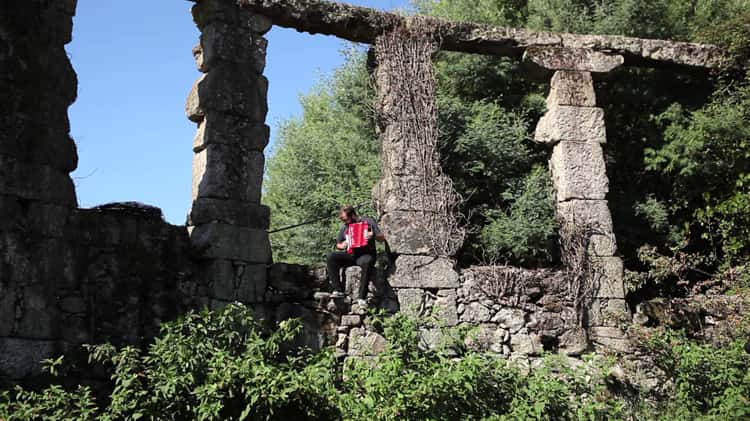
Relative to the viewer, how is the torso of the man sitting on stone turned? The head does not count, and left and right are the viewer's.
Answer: facing the viewer and to the left of the viewer

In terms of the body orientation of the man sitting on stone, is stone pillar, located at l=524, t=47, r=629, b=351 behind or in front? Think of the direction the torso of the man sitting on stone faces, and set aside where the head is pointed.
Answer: behind

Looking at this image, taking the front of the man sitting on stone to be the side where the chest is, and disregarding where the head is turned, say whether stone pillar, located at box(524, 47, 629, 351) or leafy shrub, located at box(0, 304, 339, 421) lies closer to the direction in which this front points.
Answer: the leafy shrub

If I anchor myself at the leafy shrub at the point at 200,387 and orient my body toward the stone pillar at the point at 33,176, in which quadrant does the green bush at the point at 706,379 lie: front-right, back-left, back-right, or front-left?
back-right

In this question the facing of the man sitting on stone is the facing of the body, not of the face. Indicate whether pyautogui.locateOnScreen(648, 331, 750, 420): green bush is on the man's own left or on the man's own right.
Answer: on the man's own left

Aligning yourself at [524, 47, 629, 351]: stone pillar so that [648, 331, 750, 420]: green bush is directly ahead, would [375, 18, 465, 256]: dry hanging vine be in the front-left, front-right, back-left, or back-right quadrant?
back-right

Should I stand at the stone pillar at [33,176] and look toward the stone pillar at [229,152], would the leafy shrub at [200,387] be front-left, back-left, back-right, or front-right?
front-right

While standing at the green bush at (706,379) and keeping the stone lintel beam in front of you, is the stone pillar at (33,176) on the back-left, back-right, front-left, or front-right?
front-left

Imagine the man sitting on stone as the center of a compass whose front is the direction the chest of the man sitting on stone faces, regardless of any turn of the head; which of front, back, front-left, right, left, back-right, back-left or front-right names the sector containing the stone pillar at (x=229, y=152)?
front-right
